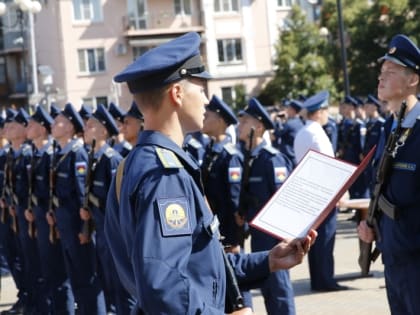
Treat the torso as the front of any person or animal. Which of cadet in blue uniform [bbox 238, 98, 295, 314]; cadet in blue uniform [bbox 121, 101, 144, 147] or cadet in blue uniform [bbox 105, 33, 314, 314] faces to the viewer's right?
cadet in blue uniform [bbox 105, 33, 314, 314]

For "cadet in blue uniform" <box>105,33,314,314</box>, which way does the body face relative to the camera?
to the viewer's right

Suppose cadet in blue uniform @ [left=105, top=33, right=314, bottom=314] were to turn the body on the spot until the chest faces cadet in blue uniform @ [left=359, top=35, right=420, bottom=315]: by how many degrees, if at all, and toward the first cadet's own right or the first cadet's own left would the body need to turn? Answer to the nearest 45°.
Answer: approximately 45° to the first cadet's own left

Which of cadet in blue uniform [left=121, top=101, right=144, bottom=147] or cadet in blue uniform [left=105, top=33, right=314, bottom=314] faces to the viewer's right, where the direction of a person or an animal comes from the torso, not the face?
cadet in blue uniform [left=105, top=33, right=314, bottom=314]

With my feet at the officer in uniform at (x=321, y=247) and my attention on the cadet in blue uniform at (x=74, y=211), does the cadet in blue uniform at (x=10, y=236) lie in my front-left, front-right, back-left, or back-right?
front-right

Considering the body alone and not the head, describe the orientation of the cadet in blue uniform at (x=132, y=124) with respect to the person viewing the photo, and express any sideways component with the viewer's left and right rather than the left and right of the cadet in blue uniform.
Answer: facing the viewer and to the left of the viewer

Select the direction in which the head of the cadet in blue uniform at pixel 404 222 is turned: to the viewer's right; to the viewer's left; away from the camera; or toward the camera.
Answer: to the viewer's left
